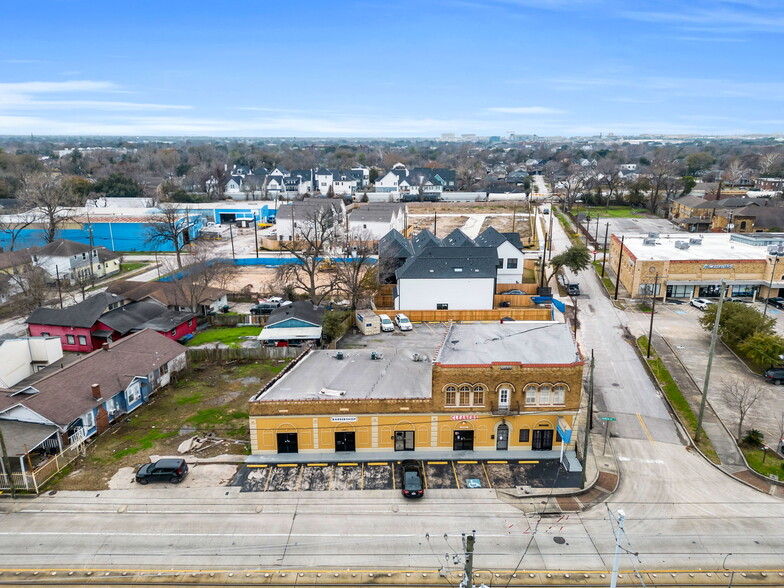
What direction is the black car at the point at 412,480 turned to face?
away from the camera

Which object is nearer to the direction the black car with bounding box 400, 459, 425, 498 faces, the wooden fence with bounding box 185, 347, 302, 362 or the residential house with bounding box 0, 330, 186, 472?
the wooden fence

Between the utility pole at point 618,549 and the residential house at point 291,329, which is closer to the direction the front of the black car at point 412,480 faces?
the residential house

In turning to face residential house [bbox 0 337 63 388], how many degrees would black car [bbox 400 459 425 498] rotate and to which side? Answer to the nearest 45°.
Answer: approximately 45° to its left

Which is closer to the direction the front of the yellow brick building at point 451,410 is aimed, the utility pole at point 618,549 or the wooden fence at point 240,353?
the utility pole

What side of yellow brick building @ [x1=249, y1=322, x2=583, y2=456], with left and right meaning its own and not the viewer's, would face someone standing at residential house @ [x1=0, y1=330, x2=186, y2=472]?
right

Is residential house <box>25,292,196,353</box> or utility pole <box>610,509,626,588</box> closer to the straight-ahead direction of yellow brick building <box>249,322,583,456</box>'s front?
the utility pole

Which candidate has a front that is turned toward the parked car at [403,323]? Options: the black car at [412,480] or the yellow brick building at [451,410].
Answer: the black car

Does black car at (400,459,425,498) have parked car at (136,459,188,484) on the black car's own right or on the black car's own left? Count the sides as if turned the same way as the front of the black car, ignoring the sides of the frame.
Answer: on the black car's own left

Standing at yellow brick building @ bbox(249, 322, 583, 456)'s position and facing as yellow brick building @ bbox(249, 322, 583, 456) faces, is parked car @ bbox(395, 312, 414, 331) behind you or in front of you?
behind

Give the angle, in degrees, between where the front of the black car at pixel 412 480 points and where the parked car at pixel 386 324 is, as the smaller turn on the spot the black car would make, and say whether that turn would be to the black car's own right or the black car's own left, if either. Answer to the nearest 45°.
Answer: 0° — it already faces it

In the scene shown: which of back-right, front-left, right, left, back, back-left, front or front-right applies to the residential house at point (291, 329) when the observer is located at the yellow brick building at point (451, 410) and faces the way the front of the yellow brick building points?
back-right

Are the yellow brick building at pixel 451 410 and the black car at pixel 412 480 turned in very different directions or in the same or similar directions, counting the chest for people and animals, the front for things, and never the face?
very different directions

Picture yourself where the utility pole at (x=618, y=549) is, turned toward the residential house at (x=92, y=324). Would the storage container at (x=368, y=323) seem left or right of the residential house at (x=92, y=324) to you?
right

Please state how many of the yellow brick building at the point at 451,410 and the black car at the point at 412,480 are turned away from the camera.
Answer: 1
